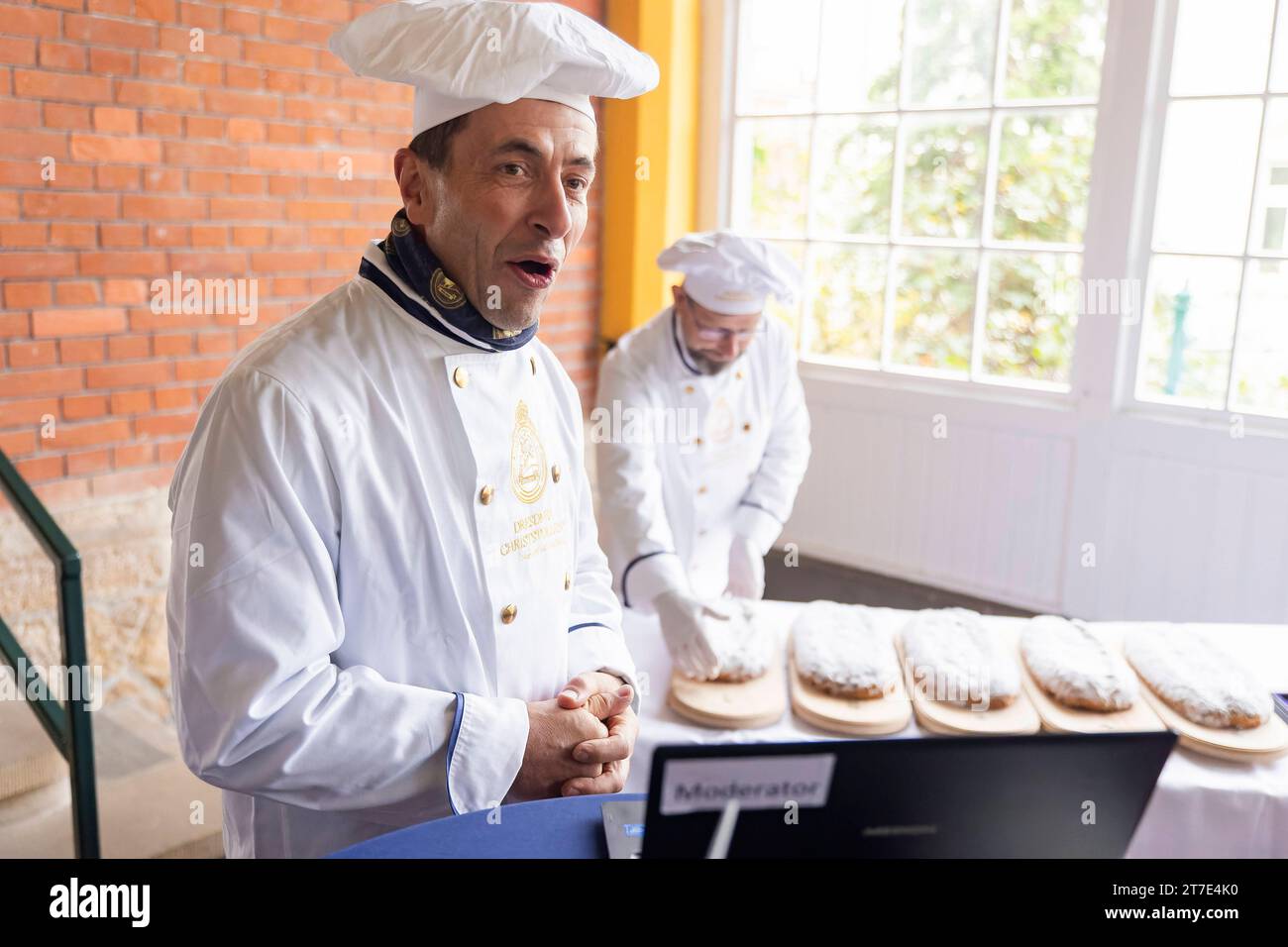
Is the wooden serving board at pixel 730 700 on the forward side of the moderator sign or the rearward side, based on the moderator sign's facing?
on the rearward side

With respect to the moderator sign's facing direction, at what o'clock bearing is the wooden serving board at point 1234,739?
The wooden serving board is roughly at 7 o'clock from the moderator sign.

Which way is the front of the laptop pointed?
away from the camera

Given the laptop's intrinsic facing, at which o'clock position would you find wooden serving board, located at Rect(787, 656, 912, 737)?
The wooden serving board is roughly at 12 o'clock from the laptop.

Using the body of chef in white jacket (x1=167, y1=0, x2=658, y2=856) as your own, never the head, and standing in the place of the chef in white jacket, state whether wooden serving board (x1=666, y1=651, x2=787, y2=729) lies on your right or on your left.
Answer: on your left

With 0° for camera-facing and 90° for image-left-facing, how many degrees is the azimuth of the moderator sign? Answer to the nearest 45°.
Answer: approximately 0°

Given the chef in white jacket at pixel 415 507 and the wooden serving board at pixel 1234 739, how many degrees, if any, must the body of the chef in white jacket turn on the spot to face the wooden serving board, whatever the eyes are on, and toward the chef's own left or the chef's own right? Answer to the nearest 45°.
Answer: approximately 45° to the chef's own left

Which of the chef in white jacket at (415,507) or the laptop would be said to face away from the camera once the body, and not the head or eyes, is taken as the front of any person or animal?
the laptop
